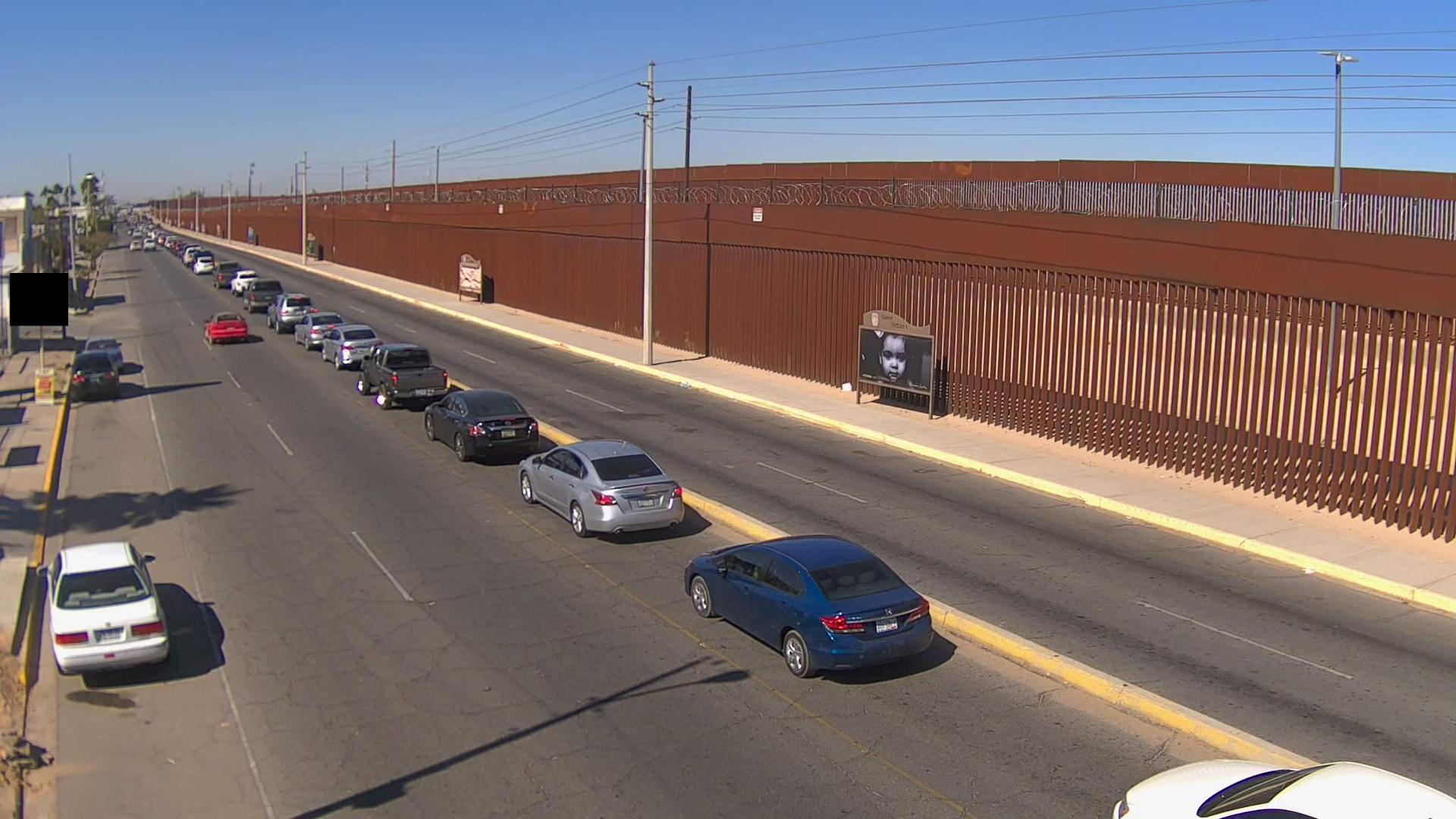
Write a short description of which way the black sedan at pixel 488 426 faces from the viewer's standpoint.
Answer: facing away from the viewer and to the left of the viewer

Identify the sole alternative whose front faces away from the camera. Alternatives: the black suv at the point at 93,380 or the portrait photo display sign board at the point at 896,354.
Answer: the black suv

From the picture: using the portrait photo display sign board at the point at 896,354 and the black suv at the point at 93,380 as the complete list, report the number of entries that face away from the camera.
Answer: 1

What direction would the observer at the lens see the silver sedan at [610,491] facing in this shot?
facing away from the viewer and to the left of the viewer

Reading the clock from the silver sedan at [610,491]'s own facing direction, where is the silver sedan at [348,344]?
the silver sedan at [348,344] is roughly at 1 o'clock from the silver sedan at [610,491].

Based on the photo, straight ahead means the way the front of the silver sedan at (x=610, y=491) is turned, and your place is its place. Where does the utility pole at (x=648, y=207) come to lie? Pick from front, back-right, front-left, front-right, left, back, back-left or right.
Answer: front-right

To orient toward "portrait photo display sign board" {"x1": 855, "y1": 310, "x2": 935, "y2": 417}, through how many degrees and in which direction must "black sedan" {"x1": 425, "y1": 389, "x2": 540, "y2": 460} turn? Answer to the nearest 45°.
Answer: approximately 90° to its right

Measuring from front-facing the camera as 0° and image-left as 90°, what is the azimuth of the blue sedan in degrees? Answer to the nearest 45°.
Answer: approximately 135°

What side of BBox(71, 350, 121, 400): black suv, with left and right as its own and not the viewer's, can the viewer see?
back

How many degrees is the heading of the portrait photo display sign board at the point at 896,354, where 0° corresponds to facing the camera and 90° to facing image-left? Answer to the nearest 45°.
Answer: approximately 45°

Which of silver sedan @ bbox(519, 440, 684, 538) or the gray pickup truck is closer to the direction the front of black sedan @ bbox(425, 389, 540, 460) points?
the gray pickup truck

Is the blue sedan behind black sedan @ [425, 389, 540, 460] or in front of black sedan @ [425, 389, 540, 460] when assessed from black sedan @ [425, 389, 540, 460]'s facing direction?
behind

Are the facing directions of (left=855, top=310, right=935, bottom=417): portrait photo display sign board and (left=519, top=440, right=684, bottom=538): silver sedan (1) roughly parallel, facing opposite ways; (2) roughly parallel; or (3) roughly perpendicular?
roughly perpendicular

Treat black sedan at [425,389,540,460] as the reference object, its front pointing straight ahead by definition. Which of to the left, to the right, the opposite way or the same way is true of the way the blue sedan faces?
the same way

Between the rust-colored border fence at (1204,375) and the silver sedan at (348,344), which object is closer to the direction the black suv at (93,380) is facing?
the silver sedan

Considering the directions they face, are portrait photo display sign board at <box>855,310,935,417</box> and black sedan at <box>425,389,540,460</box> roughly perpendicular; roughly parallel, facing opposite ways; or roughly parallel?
roughly perpendicular

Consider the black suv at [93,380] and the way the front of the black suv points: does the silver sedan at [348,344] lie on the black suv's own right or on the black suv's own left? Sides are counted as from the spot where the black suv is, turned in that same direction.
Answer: on the black suv's own right

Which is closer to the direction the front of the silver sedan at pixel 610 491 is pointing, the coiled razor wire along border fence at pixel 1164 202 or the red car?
the red car

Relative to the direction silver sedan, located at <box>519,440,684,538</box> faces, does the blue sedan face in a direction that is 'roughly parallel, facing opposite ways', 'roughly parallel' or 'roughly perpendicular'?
roughly parallel

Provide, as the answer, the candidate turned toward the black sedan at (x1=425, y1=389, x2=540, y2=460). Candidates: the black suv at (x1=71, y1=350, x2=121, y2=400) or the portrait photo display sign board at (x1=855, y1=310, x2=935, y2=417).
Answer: the portrait photo display sign board
